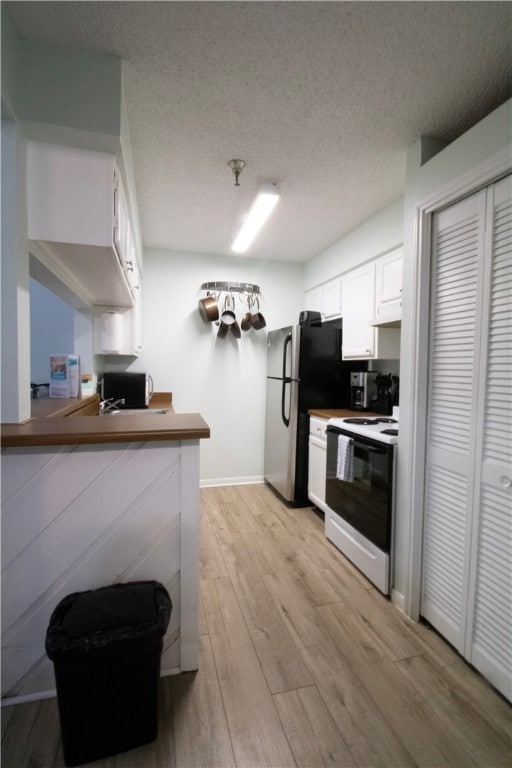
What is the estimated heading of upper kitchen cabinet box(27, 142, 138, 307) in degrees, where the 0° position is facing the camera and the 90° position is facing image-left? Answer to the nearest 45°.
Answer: approximately 270°

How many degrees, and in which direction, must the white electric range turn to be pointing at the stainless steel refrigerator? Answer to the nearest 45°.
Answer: approximately 90° to its right

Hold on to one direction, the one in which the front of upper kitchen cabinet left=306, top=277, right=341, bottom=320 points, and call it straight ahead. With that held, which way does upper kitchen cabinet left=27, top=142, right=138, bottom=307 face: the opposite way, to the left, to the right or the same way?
the opposite way

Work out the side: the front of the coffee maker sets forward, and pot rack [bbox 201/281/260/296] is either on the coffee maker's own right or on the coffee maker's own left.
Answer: on the coffee maker's own right

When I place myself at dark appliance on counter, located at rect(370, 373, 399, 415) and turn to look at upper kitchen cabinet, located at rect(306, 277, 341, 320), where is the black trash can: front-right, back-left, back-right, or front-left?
back-left

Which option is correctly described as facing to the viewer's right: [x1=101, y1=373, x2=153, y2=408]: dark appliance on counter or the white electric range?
the dark appliance on counter

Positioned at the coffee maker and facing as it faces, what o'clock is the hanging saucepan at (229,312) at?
The hanging saucepan is roughly at 2 o'clock from the coffee maker.

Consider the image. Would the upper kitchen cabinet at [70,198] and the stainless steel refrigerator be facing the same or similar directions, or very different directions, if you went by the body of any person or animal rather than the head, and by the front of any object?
very different directions
